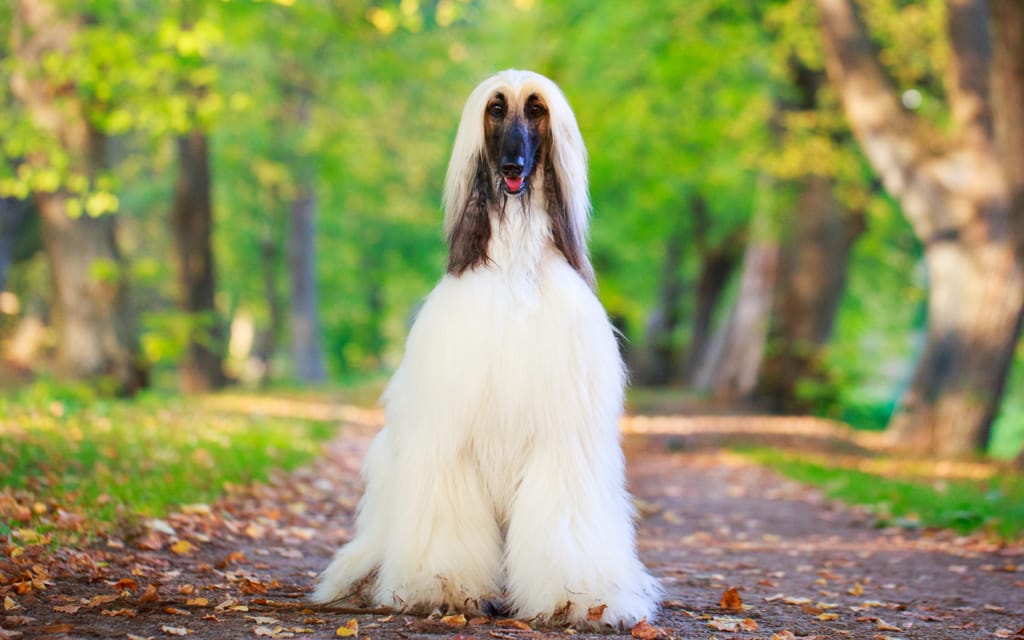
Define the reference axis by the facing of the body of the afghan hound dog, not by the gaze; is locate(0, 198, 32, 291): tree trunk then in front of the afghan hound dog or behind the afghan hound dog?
behind

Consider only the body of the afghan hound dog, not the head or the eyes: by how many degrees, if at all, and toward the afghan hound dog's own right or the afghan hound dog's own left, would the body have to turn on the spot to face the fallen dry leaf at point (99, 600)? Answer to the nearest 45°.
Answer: approximately 90° to the afghan hound dog's own right

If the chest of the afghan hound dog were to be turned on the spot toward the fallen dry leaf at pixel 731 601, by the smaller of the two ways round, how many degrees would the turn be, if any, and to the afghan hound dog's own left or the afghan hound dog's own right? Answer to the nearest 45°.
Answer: approximately 135° to the afghan hound dog's own left

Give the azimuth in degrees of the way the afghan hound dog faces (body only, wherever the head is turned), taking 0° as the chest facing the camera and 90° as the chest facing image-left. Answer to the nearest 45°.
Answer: approximately 0°

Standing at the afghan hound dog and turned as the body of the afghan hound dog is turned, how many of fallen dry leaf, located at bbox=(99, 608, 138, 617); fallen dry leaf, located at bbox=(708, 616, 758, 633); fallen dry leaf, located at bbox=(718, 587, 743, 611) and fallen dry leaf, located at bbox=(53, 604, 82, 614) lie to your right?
2

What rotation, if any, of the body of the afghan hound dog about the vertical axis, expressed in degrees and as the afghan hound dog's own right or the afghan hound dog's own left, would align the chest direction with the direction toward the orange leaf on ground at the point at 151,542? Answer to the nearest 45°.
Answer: approximately 135° to the afghan hound dog's own right

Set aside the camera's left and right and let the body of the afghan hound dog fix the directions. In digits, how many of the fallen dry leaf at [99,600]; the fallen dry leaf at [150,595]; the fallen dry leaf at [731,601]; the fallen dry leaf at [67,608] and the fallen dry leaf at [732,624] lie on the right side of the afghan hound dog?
3

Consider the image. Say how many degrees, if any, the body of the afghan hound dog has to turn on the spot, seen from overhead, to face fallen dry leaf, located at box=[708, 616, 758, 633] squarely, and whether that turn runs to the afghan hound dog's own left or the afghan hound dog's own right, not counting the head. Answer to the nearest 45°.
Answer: approximately 90° to the afghan hound dog's own left

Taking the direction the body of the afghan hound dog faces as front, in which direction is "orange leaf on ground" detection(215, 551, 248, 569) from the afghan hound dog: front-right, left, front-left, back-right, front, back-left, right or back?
back-right

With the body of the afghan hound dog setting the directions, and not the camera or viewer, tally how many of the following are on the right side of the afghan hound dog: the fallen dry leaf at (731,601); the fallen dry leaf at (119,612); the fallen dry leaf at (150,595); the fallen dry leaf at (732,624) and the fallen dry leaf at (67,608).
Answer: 3

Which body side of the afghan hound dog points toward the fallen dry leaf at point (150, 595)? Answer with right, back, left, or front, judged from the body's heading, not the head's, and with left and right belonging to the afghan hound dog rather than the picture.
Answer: right

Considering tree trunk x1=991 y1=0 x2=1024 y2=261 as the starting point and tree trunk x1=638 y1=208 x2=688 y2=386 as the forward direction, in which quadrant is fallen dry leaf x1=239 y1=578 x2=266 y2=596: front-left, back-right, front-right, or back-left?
back-left

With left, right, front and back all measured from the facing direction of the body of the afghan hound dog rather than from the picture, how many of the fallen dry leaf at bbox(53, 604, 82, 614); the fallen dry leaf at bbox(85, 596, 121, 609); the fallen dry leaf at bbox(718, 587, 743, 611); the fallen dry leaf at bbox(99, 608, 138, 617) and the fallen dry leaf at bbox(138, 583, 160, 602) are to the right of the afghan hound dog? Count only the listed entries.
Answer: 4
